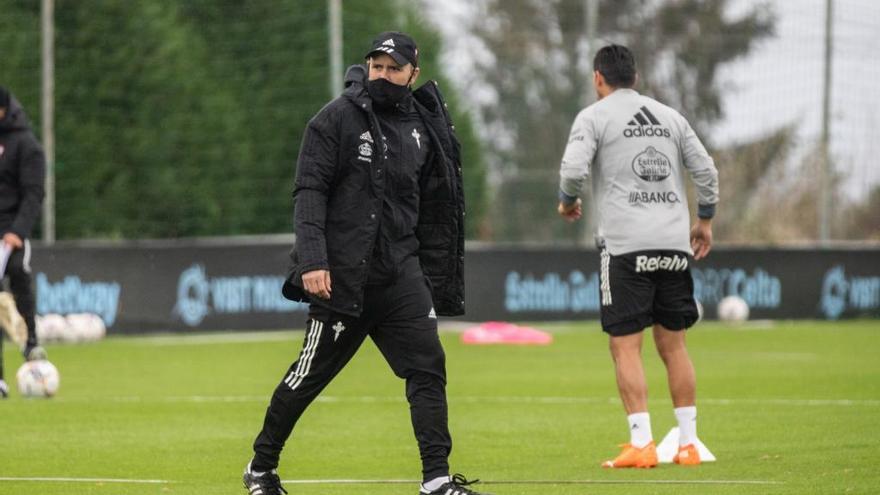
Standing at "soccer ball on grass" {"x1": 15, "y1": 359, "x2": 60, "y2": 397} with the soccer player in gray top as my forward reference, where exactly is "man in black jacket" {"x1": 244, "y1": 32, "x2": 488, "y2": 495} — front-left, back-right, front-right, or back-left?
front-right

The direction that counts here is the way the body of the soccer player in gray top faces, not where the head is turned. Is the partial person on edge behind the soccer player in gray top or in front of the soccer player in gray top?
in front

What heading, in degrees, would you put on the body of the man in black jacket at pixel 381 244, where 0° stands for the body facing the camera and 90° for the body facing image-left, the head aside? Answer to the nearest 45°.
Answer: approximately 315°

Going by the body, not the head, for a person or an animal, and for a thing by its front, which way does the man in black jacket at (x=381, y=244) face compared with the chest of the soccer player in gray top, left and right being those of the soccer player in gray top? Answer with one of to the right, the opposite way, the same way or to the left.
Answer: the opposite way

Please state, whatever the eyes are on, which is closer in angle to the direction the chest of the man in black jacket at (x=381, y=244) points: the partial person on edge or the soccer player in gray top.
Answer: the soccer player in gray top

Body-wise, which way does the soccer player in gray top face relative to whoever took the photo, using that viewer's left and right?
facing away from the viewer and to the left of the viewer

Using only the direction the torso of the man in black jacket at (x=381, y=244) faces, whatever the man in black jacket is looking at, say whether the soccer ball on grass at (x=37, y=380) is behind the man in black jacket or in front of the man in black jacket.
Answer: behind
